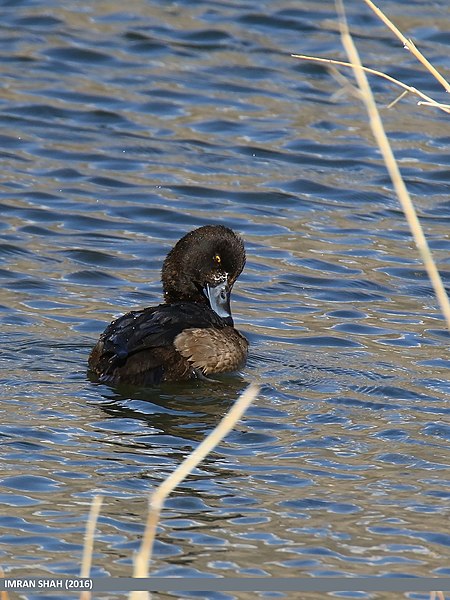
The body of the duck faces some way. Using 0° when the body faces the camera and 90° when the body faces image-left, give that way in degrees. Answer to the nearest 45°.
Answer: approximately 270°
